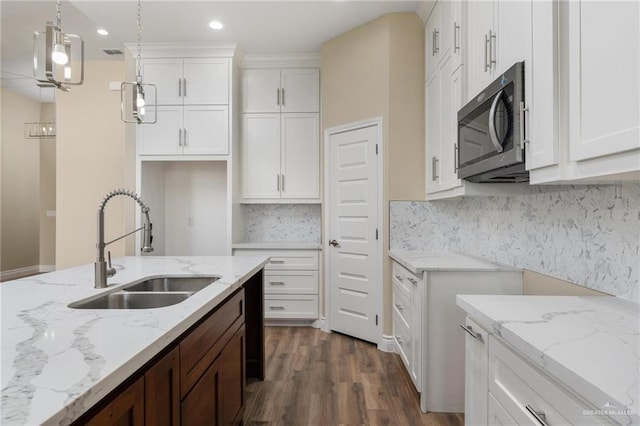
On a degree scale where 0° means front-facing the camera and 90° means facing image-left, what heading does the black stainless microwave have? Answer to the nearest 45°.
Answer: approximately 45°

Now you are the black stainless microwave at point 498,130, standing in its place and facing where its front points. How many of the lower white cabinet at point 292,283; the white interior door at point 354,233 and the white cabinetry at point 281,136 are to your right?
3

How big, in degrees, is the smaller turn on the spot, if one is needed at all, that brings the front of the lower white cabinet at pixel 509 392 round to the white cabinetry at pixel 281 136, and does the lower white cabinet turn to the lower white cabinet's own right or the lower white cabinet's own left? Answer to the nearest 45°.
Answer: approximately 90° to the lower white cabinet's own right

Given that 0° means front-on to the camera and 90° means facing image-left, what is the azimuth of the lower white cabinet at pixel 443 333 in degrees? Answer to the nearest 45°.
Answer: approximately 90°

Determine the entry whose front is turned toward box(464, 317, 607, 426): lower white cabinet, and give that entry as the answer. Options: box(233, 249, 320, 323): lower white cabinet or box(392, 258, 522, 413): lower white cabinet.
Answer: box(233, 249, 320, 323): lower white cabinet

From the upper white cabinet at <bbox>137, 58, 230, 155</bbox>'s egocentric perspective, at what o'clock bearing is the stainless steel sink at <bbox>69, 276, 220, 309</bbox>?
The stainless steel sink is roughly at 12 o'clock from the upper white cabinet.

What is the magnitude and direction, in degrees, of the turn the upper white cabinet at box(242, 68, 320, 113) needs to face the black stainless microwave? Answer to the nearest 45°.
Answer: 0° — it already faces it
